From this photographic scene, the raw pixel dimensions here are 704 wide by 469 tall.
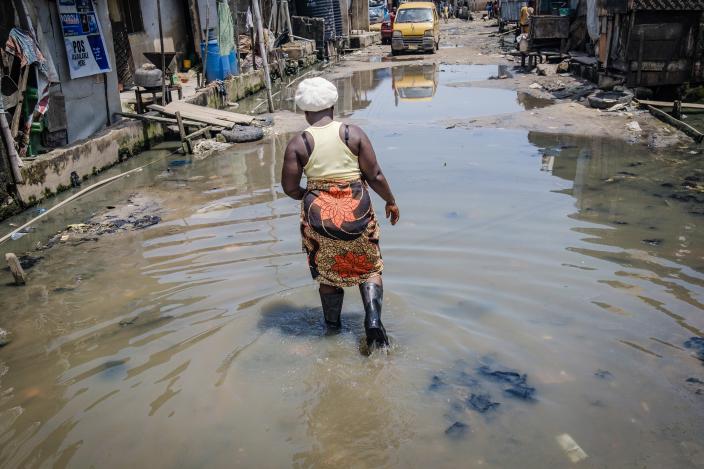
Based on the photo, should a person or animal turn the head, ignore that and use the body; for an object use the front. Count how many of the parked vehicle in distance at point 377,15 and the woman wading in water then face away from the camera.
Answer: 1

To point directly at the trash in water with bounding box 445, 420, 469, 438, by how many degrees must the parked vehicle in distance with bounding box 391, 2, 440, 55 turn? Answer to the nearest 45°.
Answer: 0° — it already faces it

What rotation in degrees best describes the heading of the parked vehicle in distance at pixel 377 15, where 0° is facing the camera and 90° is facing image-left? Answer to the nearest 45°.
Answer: approximately 0°

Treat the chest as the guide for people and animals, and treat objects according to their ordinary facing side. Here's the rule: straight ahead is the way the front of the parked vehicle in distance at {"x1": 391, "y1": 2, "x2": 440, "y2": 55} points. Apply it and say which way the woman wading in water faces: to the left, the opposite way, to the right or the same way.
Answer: the opposite way

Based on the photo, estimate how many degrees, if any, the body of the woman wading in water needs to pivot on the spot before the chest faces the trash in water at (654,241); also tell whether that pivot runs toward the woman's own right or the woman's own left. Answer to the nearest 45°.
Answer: approximately 45° to the woman's own right

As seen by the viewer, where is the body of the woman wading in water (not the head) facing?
away from the camera

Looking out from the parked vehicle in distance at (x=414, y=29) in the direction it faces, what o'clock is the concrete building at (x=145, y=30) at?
The concrete building is roughly at 1 o'clock from the parked vehicle in distance.

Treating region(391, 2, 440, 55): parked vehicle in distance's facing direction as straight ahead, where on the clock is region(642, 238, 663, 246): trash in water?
The trash in water is roughly at 12 o'clock from the parked vehicle in distance.

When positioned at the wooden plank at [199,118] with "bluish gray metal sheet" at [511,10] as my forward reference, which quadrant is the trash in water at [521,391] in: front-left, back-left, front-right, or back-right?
back-right

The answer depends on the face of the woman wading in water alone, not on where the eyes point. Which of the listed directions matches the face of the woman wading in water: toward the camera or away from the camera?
away from the camera

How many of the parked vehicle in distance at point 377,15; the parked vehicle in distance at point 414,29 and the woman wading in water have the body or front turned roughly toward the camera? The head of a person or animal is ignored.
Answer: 2

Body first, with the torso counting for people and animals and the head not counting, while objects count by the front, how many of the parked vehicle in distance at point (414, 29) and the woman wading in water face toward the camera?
1

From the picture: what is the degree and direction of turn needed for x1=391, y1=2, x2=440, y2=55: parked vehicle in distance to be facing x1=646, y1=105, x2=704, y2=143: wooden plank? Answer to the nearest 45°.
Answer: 0° — it already faces it
